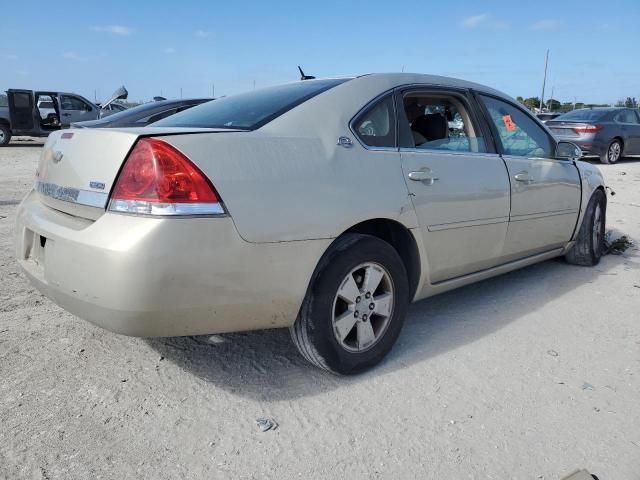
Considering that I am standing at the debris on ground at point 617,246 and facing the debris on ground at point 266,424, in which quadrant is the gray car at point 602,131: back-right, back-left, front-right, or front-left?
back-right

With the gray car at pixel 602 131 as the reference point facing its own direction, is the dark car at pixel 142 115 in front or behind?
behind

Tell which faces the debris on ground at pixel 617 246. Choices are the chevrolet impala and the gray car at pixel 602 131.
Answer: the chevrolet impala

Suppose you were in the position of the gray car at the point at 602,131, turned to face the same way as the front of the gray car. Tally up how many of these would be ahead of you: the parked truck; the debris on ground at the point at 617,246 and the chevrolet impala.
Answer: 0

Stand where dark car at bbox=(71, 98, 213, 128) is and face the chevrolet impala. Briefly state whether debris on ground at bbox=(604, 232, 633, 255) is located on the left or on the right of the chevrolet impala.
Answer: left

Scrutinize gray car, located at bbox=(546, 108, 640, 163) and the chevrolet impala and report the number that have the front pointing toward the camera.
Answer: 0

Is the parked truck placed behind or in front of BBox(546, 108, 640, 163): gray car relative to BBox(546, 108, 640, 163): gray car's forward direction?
behind

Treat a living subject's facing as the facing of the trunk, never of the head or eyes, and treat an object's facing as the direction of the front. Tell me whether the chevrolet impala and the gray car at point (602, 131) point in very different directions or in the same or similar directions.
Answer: same or similar directions

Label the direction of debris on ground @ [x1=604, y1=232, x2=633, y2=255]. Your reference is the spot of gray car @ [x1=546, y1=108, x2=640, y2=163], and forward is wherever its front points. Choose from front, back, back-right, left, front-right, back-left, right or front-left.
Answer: back-right

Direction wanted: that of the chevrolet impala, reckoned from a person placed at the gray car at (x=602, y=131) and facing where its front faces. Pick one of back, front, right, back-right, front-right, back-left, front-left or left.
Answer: back-right

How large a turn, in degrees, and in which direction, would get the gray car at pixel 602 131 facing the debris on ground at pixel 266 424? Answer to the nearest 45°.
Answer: approximately 135° to its right

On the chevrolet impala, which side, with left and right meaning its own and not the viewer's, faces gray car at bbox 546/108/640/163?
front

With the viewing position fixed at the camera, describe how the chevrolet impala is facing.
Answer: facing away from the viewer and to the right of the viewer

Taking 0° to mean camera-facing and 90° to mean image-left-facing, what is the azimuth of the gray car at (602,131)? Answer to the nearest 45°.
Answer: approximately 225°
